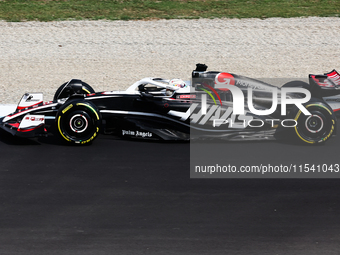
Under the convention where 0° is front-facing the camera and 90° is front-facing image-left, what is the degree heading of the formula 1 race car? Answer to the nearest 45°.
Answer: approximately 90°
